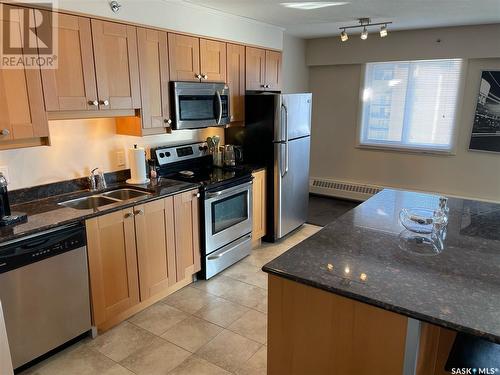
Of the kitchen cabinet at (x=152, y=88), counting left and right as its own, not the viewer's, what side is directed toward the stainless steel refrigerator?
left

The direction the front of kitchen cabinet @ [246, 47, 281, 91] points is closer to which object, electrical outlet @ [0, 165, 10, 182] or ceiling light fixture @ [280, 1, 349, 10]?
the ceiling light fixture

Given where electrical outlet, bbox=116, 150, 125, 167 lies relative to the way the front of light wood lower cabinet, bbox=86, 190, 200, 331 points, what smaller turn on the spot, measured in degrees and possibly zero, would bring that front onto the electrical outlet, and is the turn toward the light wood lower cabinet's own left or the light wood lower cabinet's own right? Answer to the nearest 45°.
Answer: approximately 135° to the light wood lower cabinet's own left

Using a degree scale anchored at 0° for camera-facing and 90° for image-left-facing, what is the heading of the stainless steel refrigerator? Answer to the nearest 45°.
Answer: approximately 315°
